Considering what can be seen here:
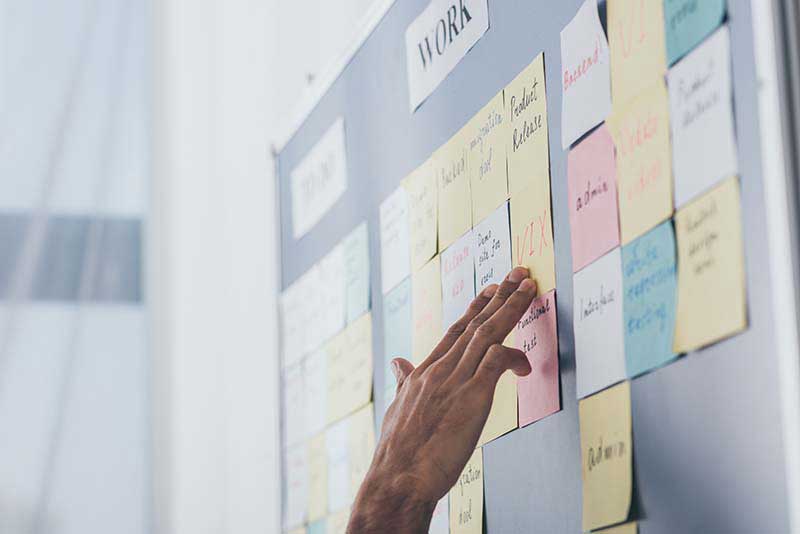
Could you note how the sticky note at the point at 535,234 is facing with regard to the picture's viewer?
facing the viewer and to the left of the viewer

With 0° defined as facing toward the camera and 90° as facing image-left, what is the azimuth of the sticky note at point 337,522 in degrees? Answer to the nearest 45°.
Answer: approximately 45°

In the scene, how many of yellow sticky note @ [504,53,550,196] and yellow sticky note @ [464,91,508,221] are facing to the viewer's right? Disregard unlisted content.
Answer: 0

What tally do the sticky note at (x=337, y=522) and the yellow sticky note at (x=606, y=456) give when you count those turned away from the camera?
0
